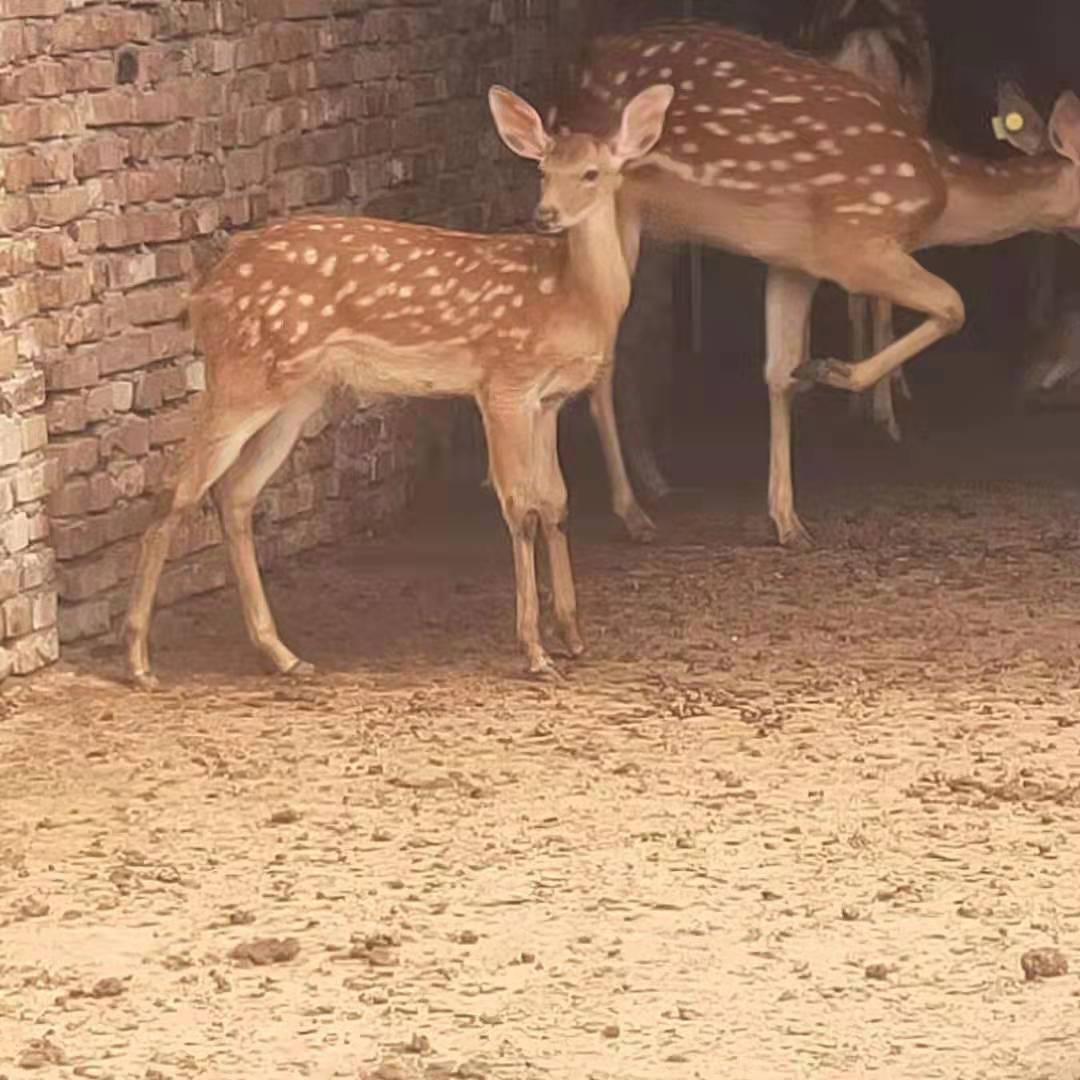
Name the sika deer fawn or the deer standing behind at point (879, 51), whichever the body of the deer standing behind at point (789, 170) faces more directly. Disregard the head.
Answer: the deer standing behind

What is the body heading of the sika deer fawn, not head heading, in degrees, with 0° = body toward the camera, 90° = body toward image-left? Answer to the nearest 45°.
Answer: approximately 270°

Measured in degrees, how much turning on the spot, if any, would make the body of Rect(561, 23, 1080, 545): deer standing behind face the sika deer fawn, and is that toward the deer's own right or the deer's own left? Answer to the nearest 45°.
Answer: approximately 135° to the deer's own right

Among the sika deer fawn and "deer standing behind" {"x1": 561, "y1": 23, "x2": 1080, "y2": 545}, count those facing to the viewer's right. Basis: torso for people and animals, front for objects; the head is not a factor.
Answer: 2

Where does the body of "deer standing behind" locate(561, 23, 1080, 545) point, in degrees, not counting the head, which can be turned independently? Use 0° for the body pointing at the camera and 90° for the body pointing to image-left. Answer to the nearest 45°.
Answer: approximately 270°

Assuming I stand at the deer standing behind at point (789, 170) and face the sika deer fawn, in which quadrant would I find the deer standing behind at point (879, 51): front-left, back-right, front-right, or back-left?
back-right

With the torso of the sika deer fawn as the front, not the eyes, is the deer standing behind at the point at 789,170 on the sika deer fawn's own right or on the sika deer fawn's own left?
on the sika deer fawn's own left

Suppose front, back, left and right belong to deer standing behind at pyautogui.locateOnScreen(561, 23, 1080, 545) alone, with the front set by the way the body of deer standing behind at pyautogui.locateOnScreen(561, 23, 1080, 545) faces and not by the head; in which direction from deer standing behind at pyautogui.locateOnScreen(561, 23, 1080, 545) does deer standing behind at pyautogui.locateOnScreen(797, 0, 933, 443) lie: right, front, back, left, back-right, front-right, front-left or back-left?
left

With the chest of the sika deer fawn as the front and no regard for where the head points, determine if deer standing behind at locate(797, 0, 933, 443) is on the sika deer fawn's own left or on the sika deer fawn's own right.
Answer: on the sika deer fawn's own left
